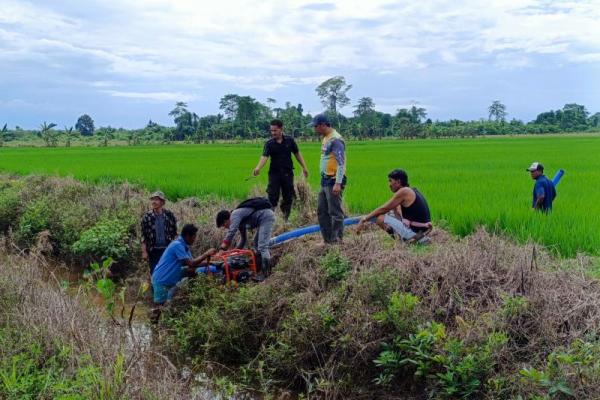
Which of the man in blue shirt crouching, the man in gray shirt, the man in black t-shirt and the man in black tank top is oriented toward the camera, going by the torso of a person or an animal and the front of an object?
the man in black t-shirt

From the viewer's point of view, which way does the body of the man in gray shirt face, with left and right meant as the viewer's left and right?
facing to the left of the viewer

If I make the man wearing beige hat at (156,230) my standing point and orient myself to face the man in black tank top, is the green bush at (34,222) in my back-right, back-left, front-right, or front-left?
back-left

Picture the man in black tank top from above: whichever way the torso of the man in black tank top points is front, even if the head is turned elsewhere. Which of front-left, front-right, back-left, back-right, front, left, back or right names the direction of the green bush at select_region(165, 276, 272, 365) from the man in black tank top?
front-left

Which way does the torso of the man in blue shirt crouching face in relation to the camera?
to the viewer's right

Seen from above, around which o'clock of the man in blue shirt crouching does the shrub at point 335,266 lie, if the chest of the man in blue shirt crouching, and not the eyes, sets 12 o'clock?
The shrub is roughly at 1 o'clock from the man in blue shirt crouching.

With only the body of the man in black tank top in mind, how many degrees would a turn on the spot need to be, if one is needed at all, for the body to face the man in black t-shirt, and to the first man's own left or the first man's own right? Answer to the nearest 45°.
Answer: approximately 45° to the first man's own right

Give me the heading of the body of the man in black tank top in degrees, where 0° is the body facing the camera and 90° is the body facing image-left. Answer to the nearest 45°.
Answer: approximately 90°

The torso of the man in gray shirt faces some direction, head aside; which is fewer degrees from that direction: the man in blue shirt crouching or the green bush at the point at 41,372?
the man in blue shirt crouching

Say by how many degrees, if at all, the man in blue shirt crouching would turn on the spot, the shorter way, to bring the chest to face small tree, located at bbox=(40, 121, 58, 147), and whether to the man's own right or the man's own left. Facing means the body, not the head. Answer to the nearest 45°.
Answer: approximately 90° to the man's own left

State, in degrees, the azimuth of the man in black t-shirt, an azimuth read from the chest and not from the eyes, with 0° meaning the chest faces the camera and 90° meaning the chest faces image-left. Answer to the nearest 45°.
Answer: approximately 0°

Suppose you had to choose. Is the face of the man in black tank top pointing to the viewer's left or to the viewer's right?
to the viewer's left

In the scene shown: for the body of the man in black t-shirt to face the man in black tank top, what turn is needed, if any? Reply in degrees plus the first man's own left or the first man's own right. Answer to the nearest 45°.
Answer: approximately 45° to the first man's own left

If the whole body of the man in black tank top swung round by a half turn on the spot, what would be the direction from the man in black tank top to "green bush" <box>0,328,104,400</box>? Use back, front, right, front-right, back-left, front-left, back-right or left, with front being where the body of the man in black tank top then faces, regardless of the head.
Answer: back-right

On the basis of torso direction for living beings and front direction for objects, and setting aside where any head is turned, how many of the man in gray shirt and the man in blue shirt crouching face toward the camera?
0
